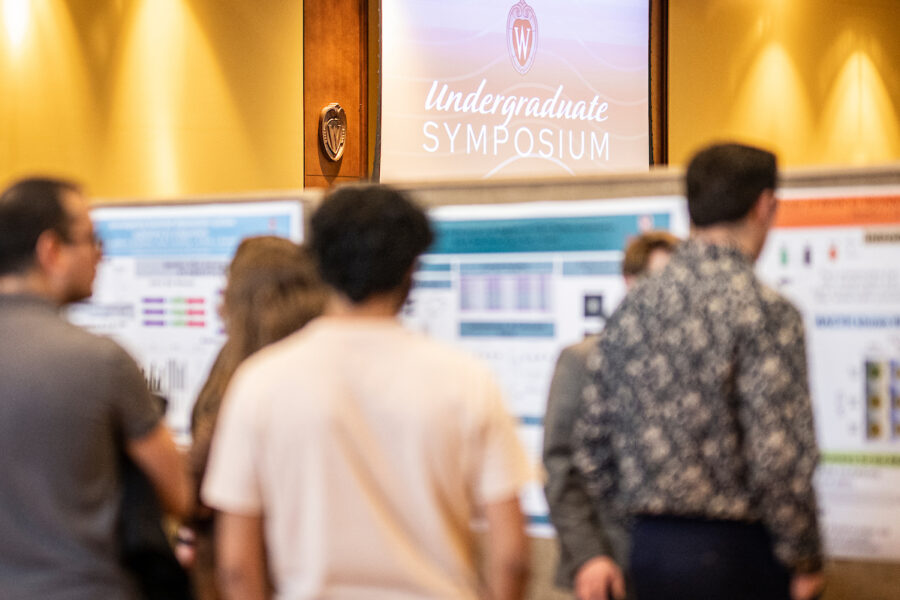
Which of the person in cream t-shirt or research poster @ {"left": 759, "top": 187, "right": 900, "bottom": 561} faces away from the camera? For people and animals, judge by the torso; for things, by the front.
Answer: the person in cream t-shirt

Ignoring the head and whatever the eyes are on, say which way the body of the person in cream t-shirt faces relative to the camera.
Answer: away from the camera

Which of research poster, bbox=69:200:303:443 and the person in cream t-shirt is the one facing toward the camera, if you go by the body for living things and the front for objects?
the research poster

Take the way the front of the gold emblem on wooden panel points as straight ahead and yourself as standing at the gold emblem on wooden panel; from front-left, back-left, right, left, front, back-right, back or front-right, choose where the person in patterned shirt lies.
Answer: front

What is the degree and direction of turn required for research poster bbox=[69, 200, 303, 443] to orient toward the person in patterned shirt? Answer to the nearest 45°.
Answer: approximately 45° to its left

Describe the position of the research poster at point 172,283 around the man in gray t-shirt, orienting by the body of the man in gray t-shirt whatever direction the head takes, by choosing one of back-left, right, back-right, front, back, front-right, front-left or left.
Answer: front-left

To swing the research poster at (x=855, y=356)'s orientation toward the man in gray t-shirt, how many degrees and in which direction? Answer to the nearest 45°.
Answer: approximately 45° to its right

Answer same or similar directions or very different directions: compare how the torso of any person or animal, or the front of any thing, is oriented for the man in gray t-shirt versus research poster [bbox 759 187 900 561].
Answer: very different directions

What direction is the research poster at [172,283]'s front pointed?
toward the camera

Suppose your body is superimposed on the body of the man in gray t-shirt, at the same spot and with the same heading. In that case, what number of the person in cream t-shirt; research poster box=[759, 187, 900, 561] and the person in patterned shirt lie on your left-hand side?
0

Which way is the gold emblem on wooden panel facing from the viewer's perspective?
toward the camera

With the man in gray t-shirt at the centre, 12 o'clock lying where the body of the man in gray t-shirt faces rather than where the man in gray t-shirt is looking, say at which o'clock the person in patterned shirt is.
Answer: The person in patterned shirt is roughly at 2 o'clock from the man in gray t-shirt.

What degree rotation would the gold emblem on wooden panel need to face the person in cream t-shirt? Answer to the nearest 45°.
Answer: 0° — it already faces them

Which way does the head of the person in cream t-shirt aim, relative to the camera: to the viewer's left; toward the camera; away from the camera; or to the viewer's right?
away from the camera

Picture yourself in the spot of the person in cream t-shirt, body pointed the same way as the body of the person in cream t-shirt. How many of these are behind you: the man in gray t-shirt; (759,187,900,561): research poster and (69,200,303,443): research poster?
0

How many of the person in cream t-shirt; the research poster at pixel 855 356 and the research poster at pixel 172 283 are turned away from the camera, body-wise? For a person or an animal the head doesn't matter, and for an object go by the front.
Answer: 1

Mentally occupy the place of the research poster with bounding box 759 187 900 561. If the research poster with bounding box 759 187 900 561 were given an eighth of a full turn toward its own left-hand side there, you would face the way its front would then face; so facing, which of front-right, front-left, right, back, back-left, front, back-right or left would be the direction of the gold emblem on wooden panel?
back
